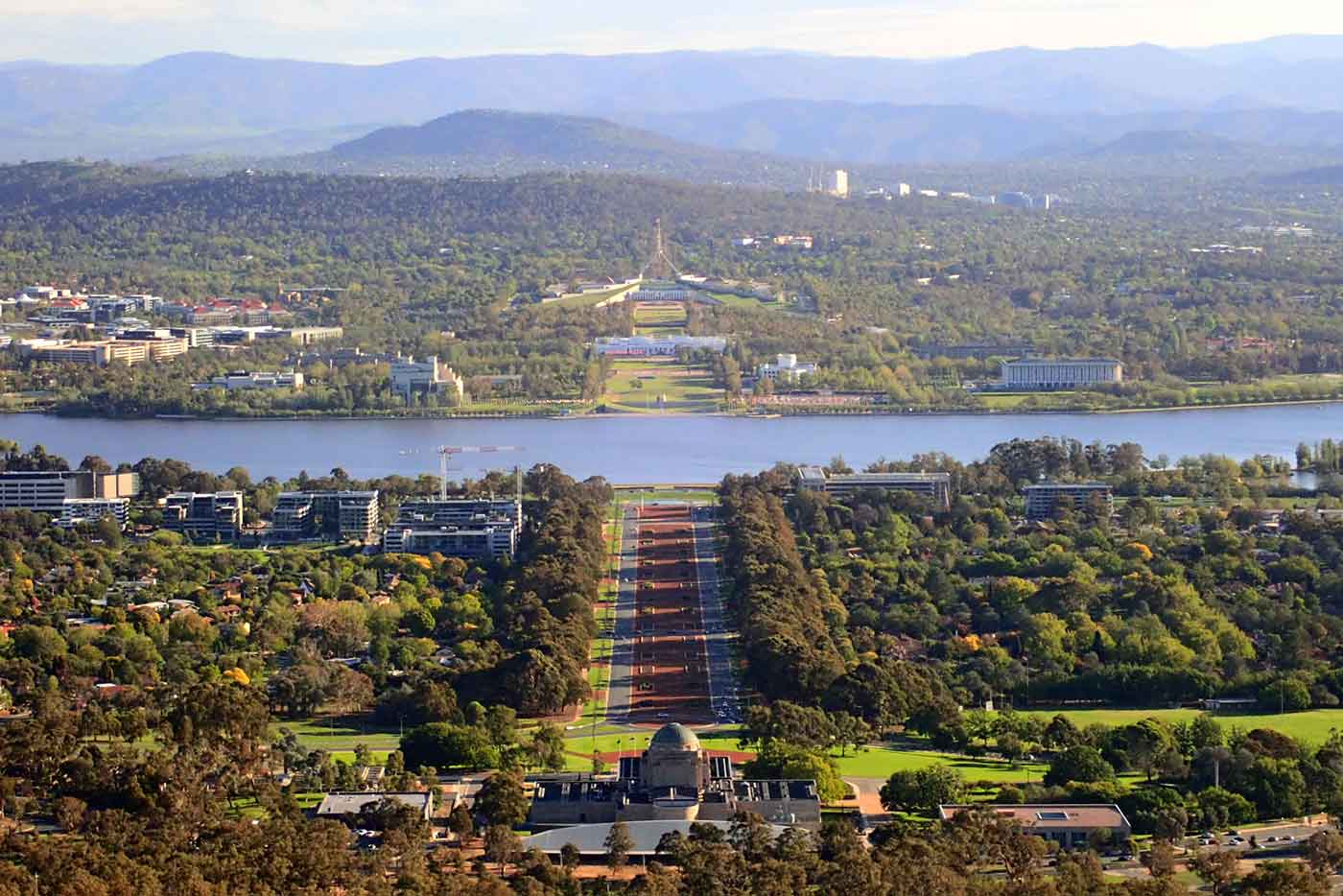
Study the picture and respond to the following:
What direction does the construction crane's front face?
to the viewer's right

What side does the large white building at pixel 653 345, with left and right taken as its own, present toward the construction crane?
front

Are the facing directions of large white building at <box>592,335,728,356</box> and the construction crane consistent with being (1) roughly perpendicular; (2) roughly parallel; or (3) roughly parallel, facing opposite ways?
roughly perpendicular

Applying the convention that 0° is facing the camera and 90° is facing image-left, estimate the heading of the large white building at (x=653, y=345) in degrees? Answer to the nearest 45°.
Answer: approximately 0°

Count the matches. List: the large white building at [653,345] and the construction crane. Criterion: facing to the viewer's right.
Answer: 1

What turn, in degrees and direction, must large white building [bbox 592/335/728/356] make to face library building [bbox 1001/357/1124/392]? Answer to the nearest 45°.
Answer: approximately 45° to its left

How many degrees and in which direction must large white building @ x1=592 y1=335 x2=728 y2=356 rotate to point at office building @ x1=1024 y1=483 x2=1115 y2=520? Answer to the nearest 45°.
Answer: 0° — it already faces it

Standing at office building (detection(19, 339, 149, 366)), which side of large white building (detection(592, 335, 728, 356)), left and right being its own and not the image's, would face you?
right

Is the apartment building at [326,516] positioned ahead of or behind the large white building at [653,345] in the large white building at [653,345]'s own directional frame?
ahead

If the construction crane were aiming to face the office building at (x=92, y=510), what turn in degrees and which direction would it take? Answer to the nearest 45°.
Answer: approximately 135° to its right

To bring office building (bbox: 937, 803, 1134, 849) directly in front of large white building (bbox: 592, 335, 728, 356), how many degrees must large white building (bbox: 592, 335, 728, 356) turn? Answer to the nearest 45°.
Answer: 0° — it already faces it
